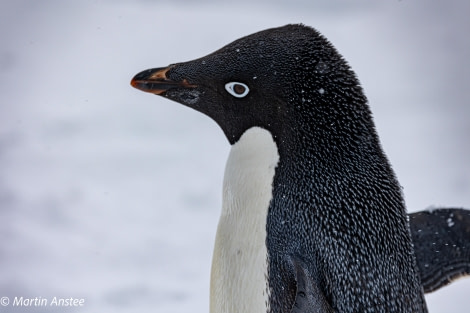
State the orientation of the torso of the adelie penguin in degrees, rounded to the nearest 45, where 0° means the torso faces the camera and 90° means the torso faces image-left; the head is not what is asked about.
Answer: approximately 90°
